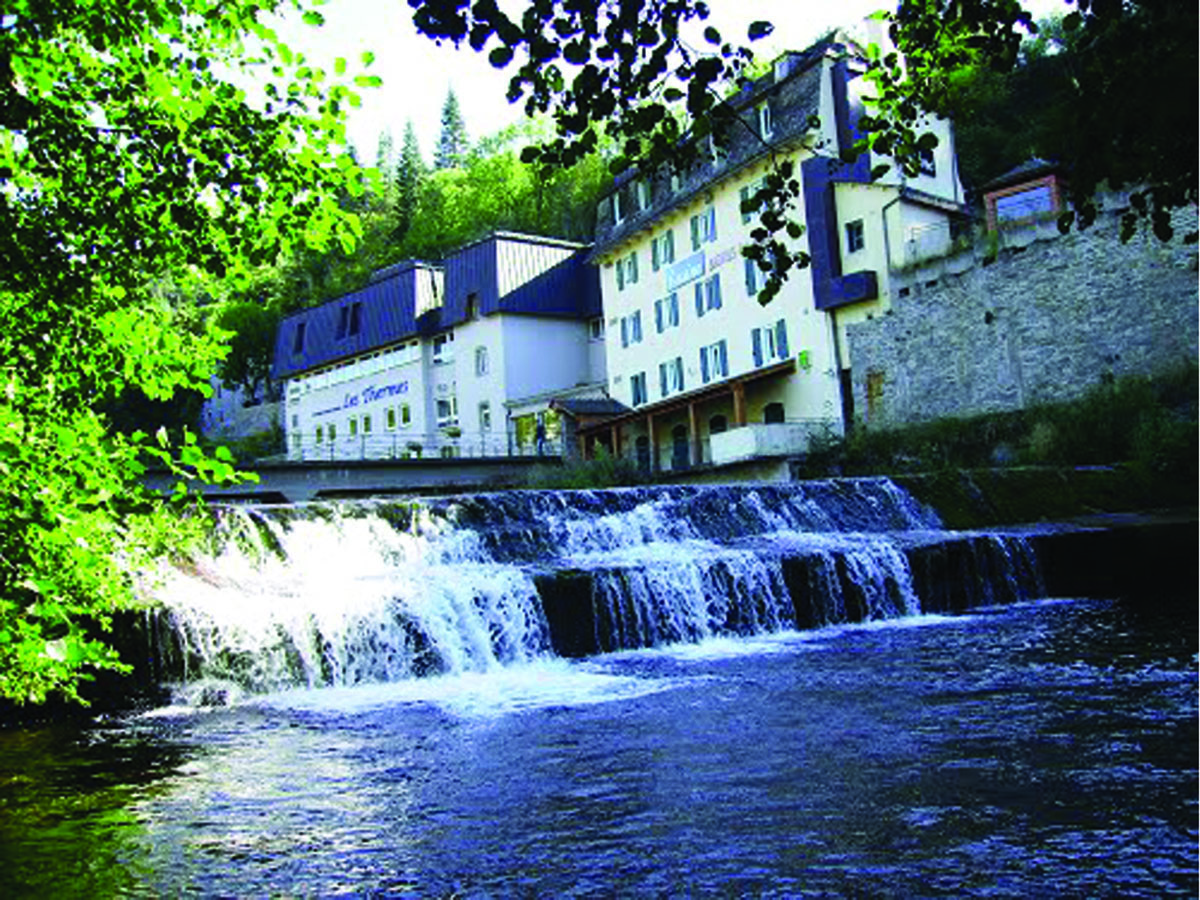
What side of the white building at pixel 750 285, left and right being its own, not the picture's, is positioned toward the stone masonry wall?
left

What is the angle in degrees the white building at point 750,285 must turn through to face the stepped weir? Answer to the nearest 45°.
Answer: approximately 45° to its left

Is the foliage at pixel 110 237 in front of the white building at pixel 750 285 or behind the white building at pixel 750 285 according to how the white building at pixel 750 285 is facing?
in front

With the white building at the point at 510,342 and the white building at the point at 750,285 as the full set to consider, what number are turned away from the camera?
0

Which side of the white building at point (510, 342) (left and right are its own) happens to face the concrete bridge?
front

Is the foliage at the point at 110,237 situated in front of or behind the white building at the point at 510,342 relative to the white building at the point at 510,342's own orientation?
in front

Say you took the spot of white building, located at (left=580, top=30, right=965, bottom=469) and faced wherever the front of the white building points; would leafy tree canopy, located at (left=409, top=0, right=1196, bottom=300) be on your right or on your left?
on your left

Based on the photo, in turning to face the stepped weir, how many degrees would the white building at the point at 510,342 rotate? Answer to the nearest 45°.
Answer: approximately 45° to its left

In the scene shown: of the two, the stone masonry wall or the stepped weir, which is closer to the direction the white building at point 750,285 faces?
the stepped weir

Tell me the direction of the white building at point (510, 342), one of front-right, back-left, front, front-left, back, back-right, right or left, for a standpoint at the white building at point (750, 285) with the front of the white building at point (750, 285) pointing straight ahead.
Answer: right

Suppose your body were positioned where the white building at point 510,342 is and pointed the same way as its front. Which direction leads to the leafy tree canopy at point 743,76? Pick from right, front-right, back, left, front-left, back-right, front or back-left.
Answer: front-left

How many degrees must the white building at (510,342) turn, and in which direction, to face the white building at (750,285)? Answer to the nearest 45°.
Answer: approximately 90° to its left

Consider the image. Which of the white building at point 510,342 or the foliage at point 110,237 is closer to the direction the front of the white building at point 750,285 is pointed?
the foliage
